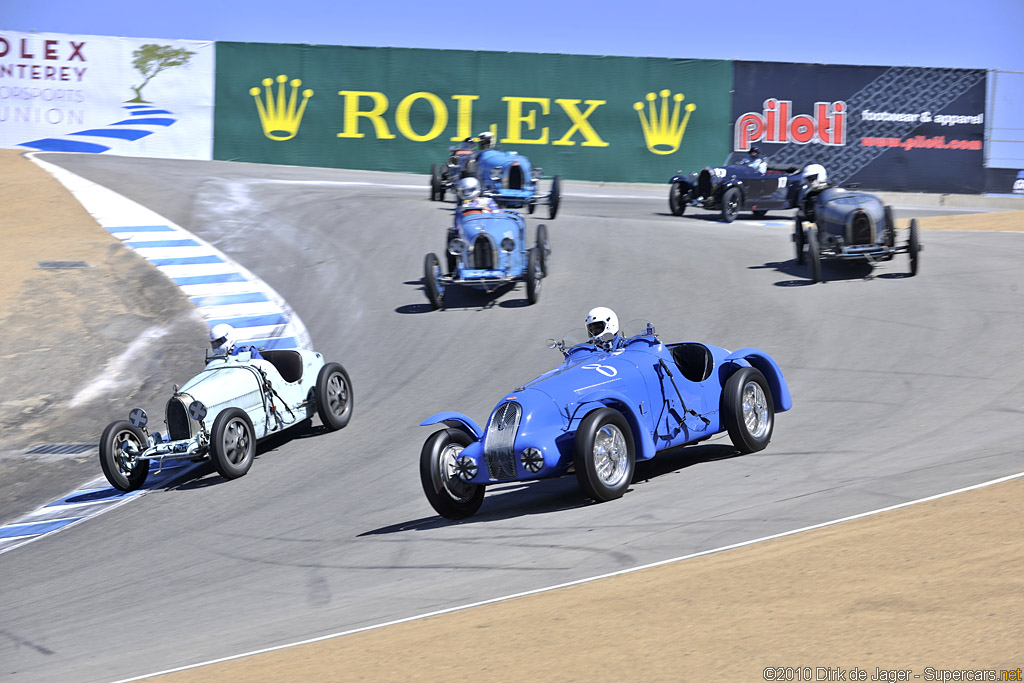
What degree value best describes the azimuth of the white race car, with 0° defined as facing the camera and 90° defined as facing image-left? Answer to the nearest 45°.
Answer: approximately 45°

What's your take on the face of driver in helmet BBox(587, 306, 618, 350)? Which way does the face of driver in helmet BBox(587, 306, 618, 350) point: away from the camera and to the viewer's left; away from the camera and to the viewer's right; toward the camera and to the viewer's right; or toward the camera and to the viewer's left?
toward the camera and to the viewer's left

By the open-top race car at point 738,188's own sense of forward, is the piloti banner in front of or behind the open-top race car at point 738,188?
behind

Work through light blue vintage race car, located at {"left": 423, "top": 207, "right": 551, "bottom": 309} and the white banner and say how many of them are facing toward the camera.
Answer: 2

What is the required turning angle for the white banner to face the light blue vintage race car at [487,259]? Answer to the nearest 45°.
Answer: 0° — it already faces it

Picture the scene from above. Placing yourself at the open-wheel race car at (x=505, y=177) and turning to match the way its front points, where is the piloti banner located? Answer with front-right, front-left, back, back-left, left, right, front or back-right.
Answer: left

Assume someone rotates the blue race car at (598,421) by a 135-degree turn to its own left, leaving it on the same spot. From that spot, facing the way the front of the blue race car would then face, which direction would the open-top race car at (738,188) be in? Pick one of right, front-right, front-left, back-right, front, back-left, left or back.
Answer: left

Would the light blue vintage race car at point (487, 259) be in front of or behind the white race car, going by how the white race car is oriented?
behind

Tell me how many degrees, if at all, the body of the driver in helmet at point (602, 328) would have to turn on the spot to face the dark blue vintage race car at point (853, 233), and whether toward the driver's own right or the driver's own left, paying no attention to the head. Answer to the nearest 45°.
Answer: approximately 180°

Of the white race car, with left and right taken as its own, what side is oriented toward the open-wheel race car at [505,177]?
back

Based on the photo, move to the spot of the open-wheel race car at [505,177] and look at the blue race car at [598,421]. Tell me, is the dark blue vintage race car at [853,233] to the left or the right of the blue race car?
left

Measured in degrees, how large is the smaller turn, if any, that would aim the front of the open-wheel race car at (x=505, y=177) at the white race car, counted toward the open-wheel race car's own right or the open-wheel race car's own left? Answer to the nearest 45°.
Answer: approximately 45° to the open-wheel race car's own right

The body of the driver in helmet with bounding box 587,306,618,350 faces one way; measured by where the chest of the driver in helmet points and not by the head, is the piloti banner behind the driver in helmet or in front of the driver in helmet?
behind

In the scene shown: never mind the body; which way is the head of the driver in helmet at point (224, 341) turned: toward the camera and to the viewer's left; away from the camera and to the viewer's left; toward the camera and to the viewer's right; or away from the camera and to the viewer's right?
toward the camera and to the viewer's left

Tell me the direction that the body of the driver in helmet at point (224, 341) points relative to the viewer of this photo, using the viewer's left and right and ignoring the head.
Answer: facing the viewer and to the left of the viewer

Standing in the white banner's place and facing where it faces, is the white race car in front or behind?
in front
